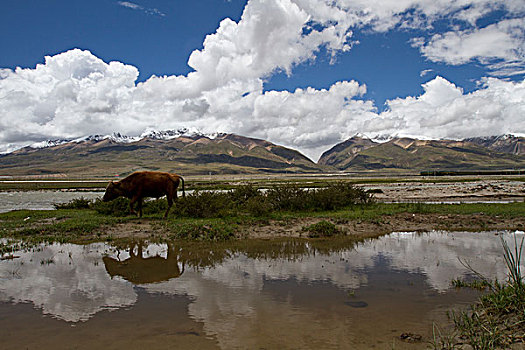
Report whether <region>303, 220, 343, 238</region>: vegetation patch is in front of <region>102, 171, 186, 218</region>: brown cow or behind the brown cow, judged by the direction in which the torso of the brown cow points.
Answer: behind

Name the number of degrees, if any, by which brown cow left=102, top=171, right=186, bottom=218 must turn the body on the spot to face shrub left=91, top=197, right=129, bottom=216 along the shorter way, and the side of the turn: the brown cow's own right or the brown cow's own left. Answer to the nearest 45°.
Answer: approximately 45° to the brown cow's own right

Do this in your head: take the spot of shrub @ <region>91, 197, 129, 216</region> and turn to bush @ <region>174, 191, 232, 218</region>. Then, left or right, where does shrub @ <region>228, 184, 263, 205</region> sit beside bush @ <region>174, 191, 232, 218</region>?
left

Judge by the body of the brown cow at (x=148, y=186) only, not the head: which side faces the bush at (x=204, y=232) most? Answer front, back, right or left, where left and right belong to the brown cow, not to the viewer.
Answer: left

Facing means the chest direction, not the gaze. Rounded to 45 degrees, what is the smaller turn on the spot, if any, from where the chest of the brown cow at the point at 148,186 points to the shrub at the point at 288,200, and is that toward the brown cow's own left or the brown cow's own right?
approximately 180°

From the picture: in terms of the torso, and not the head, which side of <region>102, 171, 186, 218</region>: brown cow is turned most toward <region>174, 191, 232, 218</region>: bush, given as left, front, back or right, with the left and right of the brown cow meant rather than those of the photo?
back

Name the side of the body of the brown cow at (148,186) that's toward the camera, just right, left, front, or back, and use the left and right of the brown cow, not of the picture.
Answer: left

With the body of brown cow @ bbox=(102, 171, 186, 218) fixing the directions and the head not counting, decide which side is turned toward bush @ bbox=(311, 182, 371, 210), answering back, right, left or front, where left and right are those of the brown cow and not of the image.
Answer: back
